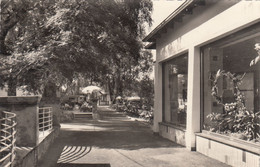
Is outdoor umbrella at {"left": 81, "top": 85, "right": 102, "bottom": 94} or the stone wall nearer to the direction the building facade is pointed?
the stone wall

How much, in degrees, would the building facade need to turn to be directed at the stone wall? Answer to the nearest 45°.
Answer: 0° — it already faces it

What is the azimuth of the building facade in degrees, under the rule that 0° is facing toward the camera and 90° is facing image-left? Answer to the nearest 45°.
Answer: approximately 45°

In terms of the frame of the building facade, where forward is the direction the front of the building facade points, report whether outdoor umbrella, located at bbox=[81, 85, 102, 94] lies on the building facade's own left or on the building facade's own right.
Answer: on the building facade's own right
